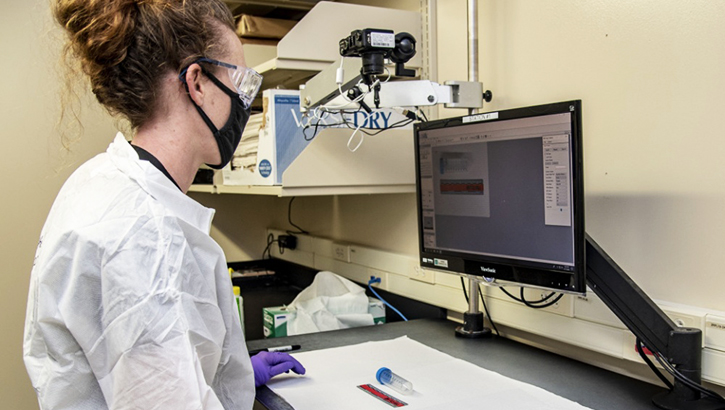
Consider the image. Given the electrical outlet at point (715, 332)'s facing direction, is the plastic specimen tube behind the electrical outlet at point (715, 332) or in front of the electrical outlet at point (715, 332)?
in front

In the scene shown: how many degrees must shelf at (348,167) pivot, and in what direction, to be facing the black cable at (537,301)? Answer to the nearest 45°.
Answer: approximately 90° to its left

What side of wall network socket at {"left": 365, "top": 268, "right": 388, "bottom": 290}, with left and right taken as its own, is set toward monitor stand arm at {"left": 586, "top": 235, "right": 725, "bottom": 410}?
left

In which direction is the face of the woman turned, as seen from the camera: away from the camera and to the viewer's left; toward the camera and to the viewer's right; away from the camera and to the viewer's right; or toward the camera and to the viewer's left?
away from the camera and to the viewer's right

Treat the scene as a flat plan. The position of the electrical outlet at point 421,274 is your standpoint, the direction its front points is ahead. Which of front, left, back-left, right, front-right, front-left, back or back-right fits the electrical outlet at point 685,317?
left

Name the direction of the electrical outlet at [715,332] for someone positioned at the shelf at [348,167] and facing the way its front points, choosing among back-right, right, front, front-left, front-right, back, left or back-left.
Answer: left

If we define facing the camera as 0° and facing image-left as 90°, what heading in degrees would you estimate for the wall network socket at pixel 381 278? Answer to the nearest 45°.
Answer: approximately 45°

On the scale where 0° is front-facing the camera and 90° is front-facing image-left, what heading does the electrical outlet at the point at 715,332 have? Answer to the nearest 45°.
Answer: approximately 45°
